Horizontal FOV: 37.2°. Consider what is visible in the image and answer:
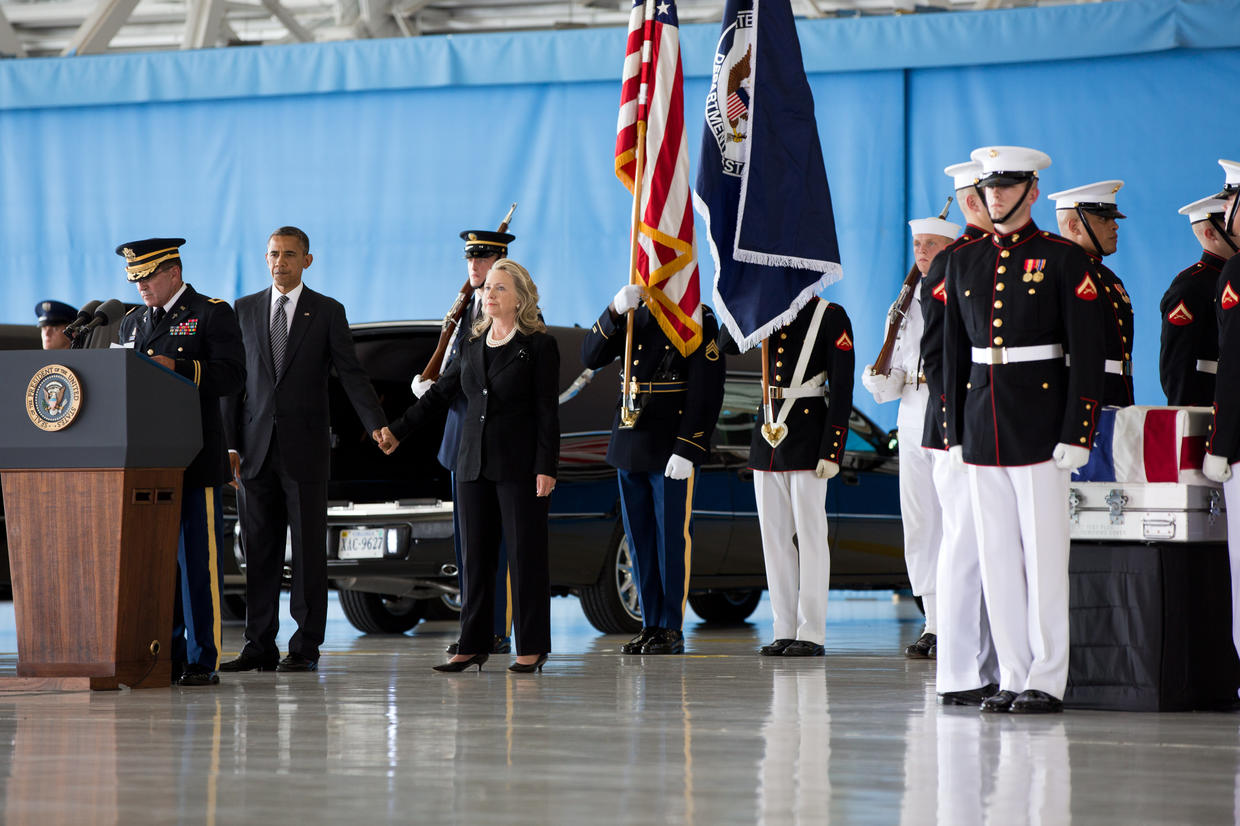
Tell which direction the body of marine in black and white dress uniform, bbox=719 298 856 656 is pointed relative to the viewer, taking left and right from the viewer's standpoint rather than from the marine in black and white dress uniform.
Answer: facing the viewer and to the left of the viewer

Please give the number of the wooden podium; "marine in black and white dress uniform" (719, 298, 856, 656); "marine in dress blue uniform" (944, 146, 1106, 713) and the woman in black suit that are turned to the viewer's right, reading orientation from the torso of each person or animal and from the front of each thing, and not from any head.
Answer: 0

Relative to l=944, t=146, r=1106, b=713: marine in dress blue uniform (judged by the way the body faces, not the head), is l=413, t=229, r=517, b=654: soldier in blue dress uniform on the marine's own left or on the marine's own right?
on the marine's own right

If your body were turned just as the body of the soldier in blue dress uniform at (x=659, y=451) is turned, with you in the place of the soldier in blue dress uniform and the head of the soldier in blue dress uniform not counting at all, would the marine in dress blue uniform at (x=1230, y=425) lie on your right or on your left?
on your left

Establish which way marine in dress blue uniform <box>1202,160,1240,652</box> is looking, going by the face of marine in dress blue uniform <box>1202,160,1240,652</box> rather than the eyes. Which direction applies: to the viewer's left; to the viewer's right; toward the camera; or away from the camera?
to the viewer's left

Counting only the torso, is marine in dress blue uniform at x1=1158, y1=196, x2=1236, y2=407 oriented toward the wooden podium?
no

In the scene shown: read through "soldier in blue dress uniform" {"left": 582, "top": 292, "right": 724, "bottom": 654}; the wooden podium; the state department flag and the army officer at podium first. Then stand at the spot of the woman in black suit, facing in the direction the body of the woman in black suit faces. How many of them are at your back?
2

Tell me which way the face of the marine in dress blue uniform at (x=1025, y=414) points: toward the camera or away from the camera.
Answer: toward the camera

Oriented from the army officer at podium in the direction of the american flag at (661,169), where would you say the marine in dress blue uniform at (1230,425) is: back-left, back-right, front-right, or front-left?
front-right

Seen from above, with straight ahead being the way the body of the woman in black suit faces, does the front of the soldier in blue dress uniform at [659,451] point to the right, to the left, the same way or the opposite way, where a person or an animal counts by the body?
the same way

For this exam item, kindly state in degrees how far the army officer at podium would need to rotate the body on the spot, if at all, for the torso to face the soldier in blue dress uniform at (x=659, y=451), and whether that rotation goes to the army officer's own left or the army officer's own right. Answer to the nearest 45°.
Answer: approximately 135° to the army officer's own left

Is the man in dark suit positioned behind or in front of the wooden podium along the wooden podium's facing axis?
behind
